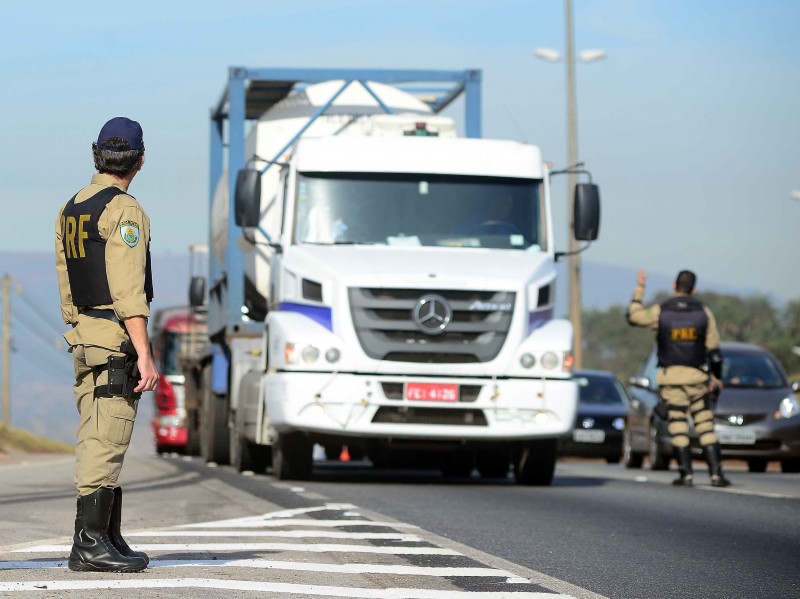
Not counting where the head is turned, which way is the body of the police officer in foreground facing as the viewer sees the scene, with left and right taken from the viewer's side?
facing away from the viewer and to the right of the viewer

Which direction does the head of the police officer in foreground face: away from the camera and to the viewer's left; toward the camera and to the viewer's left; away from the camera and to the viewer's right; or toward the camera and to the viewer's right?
away from the camera and to the viewer's right

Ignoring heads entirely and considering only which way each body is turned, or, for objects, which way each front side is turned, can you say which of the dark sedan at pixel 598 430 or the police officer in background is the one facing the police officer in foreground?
the dark sedan

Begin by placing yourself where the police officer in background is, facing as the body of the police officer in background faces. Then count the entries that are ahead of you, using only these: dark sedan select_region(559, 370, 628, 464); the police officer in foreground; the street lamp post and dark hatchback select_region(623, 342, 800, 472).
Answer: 3

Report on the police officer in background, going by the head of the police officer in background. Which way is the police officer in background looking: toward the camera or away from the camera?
away from the camera

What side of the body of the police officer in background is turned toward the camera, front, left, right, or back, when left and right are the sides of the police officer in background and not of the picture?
back

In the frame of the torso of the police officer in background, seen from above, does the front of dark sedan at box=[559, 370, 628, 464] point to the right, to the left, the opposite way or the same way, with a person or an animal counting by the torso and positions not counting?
the opposite way

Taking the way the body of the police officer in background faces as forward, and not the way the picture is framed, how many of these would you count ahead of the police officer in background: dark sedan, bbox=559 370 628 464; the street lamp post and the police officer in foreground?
2

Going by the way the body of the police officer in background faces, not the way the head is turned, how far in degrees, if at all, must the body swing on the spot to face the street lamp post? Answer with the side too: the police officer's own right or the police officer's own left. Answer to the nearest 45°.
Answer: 0° — they already face it

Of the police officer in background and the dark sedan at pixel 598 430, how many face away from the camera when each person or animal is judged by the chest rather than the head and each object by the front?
1

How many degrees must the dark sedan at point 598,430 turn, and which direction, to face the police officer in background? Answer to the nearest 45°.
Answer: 0° — it already faces them
